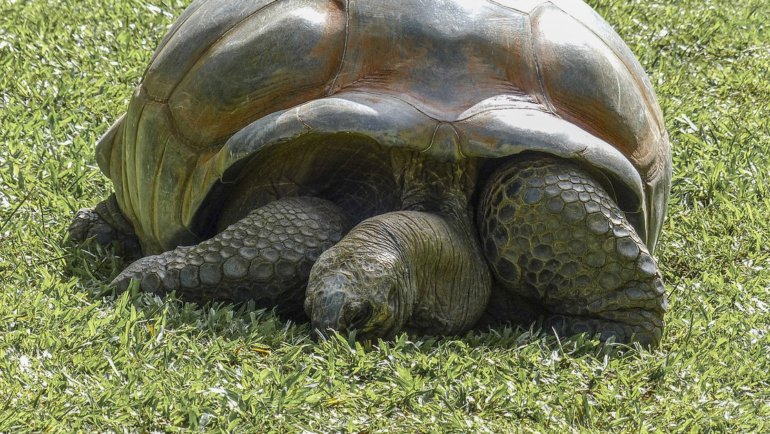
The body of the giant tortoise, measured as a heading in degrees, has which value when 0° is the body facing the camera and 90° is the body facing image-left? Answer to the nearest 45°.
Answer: approximately 0°
